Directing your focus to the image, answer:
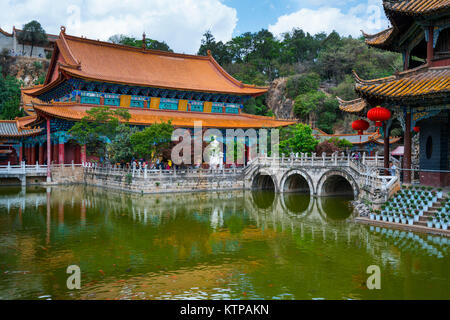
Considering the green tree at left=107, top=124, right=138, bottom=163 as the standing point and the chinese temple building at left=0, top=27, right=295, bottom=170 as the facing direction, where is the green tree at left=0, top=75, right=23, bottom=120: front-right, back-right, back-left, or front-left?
front-left

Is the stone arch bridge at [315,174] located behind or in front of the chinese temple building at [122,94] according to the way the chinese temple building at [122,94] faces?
in front

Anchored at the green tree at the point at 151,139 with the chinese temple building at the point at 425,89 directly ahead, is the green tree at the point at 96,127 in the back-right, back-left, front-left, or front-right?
back-right

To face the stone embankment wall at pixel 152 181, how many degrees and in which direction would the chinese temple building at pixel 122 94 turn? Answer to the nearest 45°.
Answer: approximately 45° to its right

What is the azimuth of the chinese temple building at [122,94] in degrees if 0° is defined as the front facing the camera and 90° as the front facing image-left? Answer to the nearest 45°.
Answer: approximately 315°

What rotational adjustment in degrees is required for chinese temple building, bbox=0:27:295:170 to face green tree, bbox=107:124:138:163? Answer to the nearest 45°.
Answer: approximately 45° to its right
